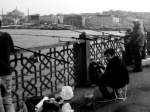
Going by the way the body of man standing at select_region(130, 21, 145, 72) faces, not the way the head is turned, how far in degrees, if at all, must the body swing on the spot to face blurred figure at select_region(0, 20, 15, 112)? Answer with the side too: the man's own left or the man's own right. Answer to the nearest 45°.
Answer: approximately 90° to the man's own left

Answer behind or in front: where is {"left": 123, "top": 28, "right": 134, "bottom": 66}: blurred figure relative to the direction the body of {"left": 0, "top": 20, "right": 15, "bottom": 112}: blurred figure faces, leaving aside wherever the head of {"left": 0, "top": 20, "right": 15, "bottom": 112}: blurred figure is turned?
in front

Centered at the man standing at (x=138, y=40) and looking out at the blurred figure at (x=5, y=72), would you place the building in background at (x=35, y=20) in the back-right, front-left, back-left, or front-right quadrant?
back-right

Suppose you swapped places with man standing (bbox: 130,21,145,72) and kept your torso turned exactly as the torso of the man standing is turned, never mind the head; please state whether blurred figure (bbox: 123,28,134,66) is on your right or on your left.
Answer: on your right

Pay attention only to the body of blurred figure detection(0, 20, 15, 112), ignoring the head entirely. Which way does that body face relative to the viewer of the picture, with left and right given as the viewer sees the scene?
facing away from the viewer

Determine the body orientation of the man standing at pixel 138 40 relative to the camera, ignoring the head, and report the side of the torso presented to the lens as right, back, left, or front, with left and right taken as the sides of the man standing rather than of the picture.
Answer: left
